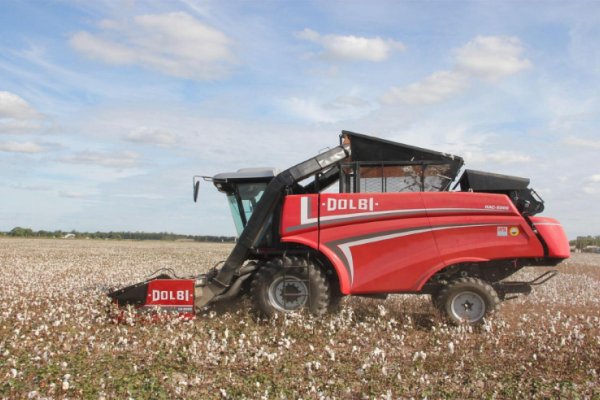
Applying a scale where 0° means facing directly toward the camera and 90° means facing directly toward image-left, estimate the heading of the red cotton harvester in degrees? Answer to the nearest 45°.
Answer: approximately 90°
